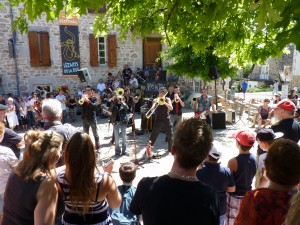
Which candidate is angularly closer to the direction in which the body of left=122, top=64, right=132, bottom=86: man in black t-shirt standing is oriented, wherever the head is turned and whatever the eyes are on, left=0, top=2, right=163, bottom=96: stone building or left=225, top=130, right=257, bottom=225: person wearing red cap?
the person wearing red cap

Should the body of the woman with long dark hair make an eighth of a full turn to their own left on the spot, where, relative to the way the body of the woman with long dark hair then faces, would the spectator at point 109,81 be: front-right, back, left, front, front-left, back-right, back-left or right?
front-right

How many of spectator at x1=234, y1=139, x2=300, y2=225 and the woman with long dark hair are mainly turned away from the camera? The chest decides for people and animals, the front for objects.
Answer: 2

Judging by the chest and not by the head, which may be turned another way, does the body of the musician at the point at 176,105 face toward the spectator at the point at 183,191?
yes

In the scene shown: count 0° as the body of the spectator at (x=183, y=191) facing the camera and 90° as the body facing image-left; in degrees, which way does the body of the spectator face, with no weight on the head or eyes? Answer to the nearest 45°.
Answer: approximately 180°

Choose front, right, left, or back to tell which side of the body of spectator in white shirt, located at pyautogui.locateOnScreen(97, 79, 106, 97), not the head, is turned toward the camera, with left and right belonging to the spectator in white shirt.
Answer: front

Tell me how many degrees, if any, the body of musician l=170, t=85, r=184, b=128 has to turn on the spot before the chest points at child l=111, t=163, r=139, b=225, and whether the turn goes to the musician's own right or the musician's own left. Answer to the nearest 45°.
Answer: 0° — they already face them

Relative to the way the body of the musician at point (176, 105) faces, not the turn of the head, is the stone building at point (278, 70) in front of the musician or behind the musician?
behind

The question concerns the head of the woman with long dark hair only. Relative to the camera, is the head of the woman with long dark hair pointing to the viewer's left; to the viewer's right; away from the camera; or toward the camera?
away from the camera

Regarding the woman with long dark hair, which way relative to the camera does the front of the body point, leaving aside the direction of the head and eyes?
away from the camera

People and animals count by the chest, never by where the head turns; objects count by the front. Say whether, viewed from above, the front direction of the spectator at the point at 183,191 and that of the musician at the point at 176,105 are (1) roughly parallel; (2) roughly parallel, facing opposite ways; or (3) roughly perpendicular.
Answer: roughly parallel, facing opposite ways

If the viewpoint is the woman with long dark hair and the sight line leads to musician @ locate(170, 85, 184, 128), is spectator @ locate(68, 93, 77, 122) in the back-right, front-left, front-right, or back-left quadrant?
front-left

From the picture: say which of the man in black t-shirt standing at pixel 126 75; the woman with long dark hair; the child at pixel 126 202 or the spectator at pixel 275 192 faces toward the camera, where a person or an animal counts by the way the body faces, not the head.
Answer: the man in black t-shirt standing

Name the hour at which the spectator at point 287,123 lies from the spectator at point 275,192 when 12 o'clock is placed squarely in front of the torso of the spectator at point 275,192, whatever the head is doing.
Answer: the spectator at point 287,123 is roughly at 12 o'clock from the spectator at point 275,192.

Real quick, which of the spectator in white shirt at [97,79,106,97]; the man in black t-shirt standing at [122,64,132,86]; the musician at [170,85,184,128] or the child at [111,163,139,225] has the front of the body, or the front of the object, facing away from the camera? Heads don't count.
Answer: the child

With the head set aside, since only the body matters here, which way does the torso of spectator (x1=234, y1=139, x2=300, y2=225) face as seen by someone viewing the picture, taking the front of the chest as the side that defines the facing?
away from the camera

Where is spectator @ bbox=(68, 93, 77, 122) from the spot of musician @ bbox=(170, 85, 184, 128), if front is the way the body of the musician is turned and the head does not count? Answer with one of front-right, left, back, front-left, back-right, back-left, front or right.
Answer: back-right

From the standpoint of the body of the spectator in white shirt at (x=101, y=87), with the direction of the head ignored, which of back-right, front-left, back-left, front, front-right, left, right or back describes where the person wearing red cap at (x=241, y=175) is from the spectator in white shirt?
front

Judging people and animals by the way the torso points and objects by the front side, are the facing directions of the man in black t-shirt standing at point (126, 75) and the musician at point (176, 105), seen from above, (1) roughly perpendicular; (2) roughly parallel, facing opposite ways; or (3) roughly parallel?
roughly parallel

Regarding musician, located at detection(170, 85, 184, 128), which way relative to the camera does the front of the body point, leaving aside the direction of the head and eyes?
toward the camera

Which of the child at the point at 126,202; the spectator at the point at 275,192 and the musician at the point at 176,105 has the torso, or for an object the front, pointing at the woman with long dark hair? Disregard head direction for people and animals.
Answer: the musician

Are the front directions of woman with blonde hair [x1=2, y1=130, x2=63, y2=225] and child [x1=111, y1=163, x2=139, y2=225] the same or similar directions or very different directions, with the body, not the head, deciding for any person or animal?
same or similar directions

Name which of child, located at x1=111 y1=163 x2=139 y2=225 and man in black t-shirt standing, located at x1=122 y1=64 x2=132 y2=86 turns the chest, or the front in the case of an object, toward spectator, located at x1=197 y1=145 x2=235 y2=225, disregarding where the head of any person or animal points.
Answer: the man in black t-shirt standing

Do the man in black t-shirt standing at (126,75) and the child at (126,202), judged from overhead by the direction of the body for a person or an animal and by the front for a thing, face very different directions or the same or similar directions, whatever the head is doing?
very different directions
